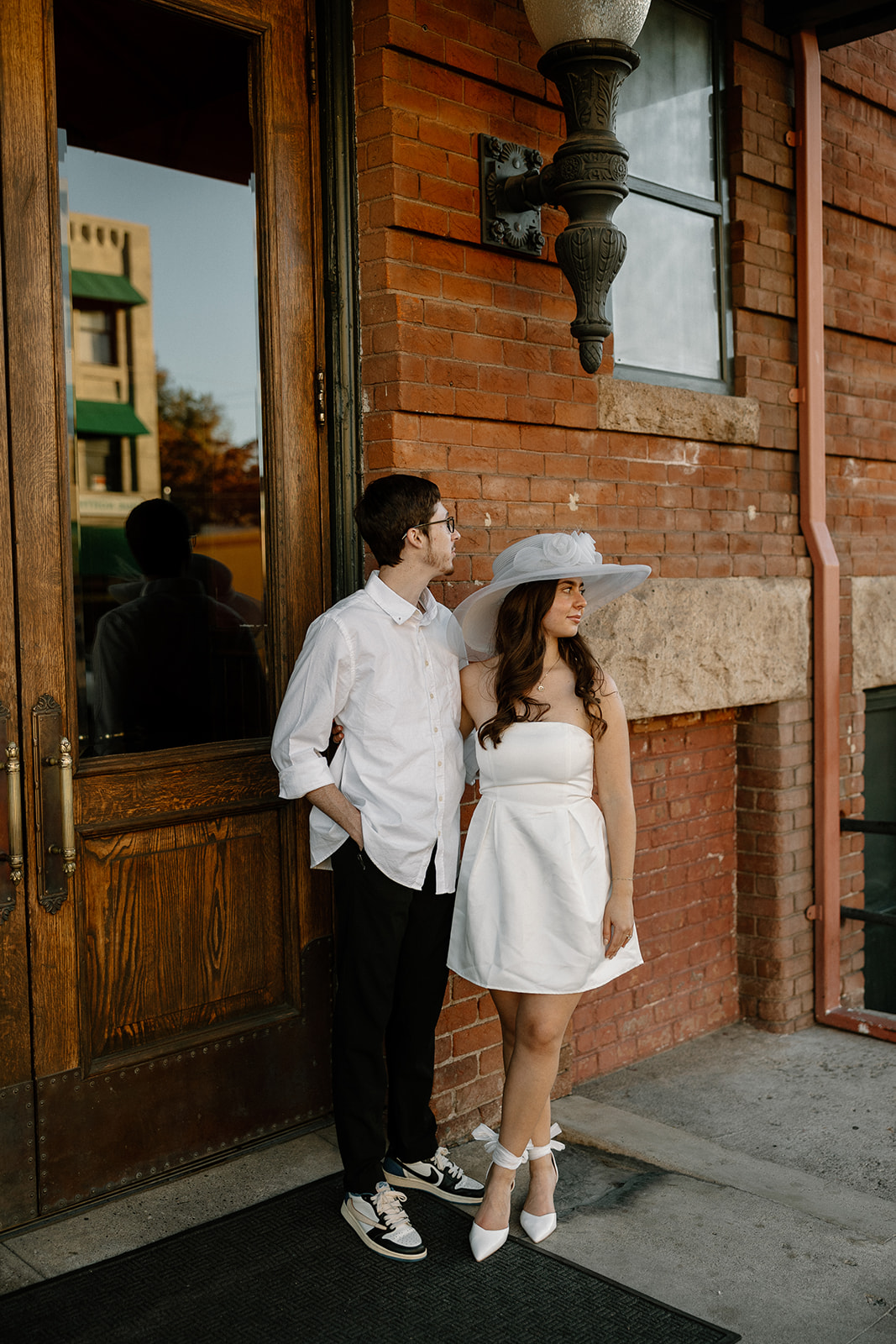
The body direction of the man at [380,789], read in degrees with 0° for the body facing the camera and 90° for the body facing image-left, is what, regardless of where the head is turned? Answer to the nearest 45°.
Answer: approximately 315°

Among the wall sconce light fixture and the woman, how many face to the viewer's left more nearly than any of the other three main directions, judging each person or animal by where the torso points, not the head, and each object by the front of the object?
0

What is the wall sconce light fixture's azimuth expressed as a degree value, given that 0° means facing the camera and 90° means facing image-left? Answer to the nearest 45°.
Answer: approximately 315°

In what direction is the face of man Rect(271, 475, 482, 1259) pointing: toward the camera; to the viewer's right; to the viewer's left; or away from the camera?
to the viewer's right

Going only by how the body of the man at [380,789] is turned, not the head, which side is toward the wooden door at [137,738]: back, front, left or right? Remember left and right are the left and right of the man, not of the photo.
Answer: back

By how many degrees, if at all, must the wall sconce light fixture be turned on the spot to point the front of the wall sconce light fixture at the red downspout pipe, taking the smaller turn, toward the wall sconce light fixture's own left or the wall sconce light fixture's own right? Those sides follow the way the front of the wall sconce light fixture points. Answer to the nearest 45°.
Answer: approximately 90° to the wall sconce light fixture's own left

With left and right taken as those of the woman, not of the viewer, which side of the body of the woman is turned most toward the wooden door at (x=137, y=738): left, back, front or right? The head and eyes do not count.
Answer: right

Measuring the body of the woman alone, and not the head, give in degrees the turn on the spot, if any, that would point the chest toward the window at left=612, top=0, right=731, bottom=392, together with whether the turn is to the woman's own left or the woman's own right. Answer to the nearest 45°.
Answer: approximately 180°

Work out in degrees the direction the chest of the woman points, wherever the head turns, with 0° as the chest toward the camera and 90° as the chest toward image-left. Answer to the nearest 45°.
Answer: approximately 0°
